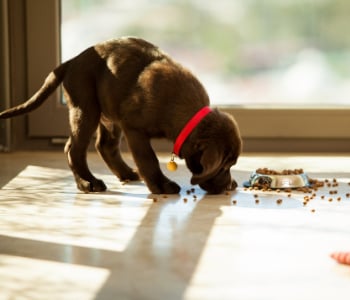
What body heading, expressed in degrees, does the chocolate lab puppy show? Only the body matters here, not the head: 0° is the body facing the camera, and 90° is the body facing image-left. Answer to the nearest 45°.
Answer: approximately 270°

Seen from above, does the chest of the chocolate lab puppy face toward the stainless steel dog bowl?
yes
